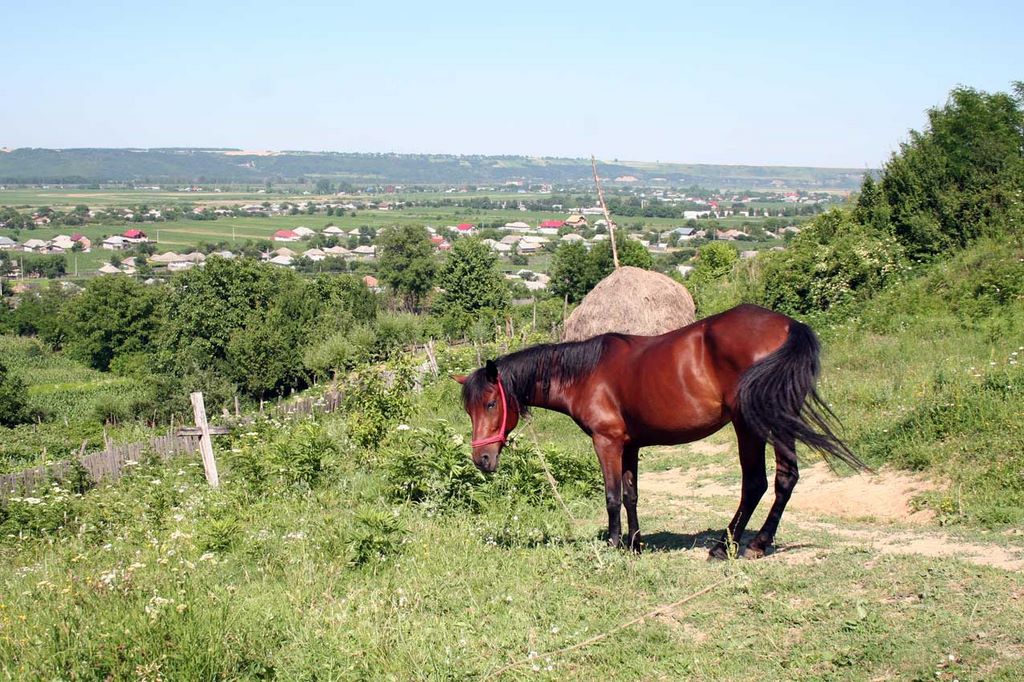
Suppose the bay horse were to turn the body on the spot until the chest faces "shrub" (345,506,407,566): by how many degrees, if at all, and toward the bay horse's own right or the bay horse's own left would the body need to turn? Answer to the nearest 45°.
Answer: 0° — it already faces it

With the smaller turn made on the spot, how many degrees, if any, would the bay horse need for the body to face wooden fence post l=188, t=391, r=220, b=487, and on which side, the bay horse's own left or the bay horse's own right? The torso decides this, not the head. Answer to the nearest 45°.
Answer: approximately 45° to the bay horse's own right

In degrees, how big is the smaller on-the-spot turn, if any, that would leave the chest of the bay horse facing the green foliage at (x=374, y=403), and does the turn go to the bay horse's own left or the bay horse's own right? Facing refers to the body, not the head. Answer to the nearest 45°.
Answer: approximately 45° to the bay horse's own right

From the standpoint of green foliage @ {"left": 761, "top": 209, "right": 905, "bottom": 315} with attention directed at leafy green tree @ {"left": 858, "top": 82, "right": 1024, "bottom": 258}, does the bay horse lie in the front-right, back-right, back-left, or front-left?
back-right

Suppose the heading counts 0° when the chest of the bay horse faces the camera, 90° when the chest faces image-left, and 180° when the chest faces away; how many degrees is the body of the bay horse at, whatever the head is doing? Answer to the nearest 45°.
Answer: approximately 90°

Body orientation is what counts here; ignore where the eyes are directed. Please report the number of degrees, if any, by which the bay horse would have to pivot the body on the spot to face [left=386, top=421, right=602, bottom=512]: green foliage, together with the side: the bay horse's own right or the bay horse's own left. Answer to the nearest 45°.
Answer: approximately 45° to the bay horse's own right

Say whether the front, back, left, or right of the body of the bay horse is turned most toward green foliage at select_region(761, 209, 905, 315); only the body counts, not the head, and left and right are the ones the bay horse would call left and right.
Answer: right

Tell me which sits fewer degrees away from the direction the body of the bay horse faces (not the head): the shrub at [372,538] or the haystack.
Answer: the shrub

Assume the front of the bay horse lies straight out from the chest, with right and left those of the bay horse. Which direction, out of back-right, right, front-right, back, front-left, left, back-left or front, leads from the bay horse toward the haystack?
right

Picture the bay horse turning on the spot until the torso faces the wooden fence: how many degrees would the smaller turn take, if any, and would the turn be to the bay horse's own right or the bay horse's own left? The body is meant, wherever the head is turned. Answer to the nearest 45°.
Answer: approximately 45° to the bay horse's own right
